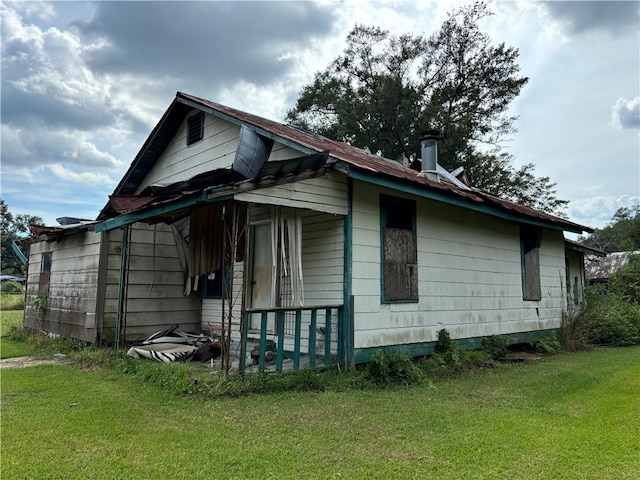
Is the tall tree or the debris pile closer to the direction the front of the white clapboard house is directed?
the debris pile

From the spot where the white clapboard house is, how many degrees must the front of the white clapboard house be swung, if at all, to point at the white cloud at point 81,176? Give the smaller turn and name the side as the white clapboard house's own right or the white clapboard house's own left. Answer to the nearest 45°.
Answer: approximately 90° to the white clapboard house's own right

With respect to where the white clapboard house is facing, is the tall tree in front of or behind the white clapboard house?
behind

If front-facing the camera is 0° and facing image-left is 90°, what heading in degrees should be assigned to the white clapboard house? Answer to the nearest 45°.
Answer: approximately 45°

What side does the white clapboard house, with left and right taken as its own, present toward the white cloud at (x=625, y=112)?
back

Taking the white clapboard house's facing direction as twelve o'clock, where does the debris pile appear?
The debris pile is roughly at 1 o'clock from the white clapboard house.
